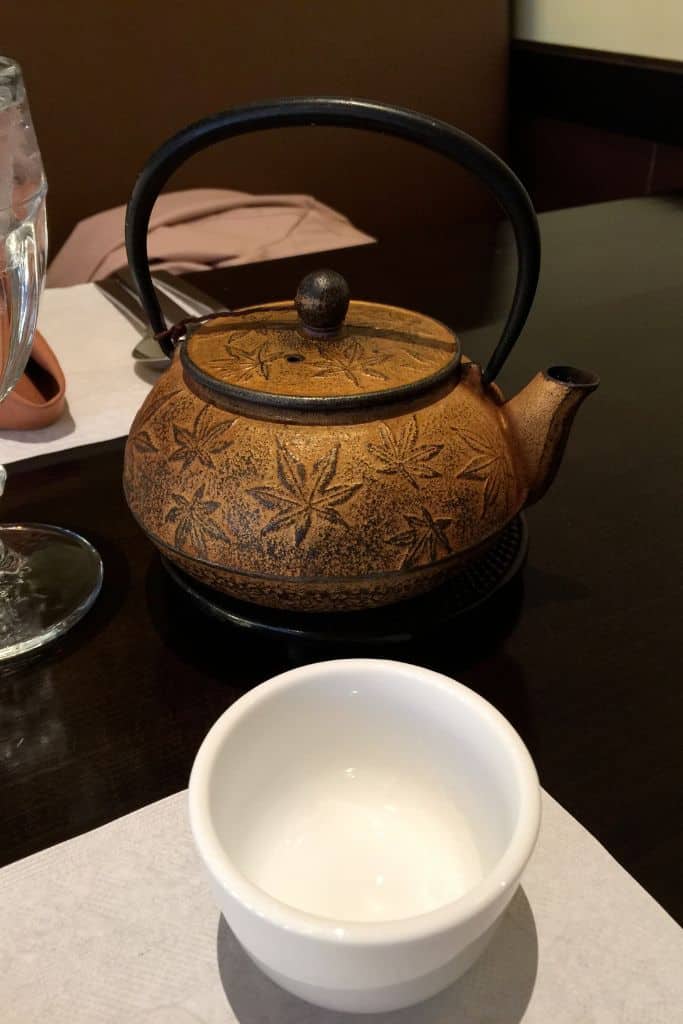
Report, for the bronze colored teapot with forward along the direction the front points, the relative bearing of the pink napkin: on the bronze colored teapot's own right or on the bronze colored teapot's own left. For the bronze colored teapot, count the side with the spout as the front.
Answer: on the bronze colored teapot's own left

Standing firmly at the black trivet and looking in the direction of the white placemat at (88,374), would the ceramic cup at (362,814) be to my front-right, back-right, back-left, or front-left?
back-left

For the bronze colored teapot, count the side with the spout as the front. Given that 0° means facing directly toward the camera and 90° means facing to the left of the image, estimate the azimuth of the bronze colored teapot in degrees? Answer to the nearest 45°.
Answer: approximately 270°
